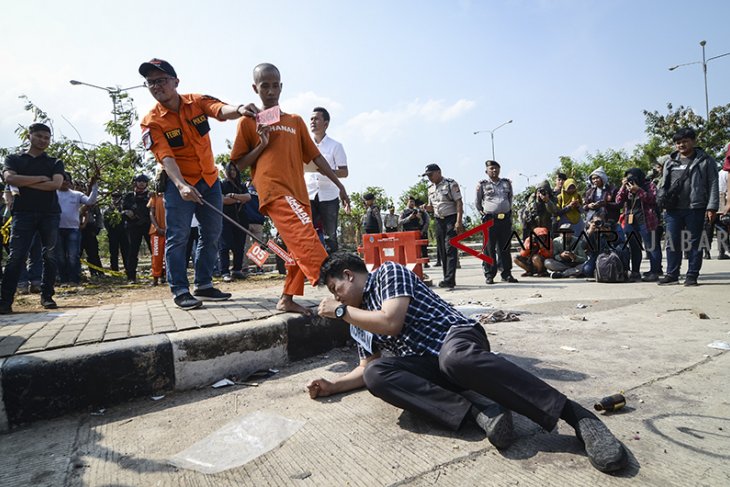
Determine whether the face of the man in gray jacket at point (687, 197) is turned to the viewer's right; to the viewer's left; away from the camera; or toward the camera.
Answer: toward the camera

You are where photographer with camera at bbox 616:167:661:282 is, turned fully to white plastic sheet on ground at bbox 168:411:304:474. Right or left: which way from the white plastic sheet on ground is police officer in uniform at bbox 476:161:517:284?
right

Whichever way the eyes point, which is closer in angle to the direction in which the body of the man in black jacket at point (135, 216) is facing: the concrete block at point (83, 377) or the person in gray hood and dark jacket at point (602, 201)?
the concrete block

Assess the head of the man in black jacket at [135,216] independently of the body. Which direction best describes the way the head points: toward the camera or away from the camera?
toward the camera

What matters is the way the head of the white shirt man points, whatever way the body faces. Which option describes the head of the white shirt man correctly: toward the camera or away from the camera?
toward the camera

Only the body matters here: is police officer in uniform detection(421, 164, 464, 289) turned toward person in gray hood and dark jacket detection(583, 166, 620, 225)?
no

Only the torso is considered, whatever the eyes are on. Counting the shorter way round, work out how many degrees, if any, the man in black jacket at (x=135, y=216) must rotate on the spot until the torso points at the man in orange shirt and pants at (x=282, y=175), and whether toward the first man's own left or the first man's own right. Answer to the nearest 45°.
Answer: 0° — they already face them

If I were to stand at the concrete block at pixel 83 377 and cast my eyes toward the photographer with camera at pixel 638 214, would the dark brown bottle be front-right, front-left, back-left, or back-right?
front-right

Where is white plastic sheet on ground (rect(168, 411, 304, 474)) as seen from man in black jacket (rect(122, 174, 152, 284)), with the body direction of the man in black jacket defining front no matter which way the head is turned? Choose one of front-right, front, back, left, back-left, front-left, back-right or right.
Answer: front

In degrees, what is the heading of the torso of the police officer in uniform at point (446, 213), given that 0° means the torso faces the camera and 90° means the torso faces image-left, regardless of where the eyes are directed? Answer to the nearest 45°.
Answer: approximately 45°

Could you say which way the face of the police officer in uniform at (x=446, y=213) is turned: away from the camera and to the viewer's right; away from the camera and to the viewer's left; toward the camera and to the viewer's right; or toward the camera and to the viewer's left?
toward the camera and to the viewer's left

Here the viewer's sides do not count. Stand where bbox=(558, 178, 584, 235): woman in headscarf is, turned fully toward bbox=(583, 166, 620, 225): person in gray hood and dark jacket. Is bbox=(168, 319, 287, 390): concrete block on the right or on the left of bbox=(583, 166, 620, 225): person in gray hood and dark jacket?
right

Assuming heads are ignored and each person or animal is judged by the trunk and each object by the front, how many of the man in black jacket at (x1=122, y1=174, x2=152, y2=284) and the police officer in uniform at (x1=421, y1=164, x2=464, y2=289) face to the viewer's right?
0

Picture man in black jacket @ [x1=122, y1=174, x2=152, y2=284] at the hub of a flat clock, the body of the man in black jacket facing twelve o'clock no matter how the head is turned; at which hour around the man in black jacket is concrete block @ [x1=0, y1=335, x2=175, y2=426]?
The concrete block is roughly at 12 o'clock from the man in black jacket.

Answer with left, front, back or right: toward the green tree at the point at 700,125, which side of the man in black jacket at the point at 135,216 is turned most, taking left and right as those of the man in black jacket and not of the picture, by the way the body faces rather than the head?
left

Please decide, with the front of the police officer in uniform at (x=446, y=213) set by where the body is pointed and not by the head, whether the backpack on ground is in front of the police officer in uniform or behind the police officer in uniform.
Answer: behind

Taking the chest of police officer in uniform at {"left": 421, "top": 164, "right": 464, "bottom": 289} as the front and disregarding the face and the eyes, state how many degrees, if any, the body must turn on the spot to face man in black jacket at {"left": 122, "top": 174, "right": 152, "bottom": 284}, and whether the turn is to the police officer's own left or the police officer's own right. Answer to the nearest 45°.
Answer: approximately 45° to the police officer's own right

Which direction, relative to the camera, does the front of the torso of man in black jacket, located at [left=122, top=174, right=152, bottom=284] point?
toward the camera
